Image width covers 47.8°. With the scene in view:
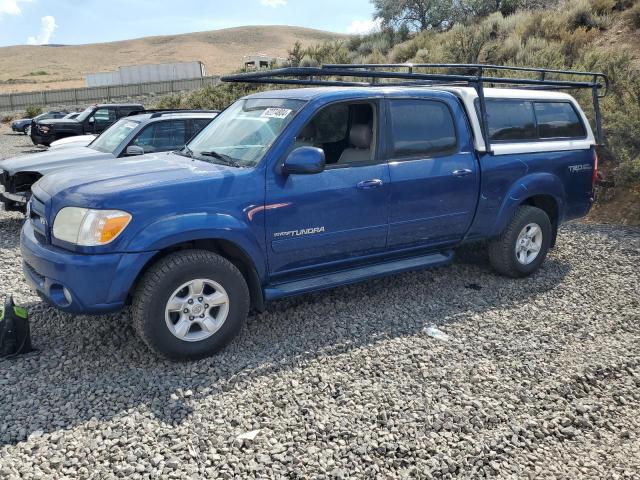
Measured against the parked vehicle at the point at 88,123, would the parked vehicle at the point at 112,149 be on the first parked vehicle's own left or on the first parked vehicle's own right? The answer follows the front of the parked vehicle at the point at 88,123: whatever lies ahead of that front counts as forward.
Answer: on the first parked vehicle's own left

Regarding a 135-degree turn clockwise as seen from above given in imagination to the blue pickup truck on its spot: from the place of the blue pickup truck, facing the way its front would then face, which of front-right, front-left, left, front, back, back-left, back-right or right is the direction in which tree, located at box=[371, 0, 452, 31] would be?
front

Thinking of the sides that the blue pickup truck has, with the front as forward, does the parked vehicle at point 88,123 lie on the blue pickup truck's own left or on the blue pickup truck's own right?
on the blue pickup truck's own right
